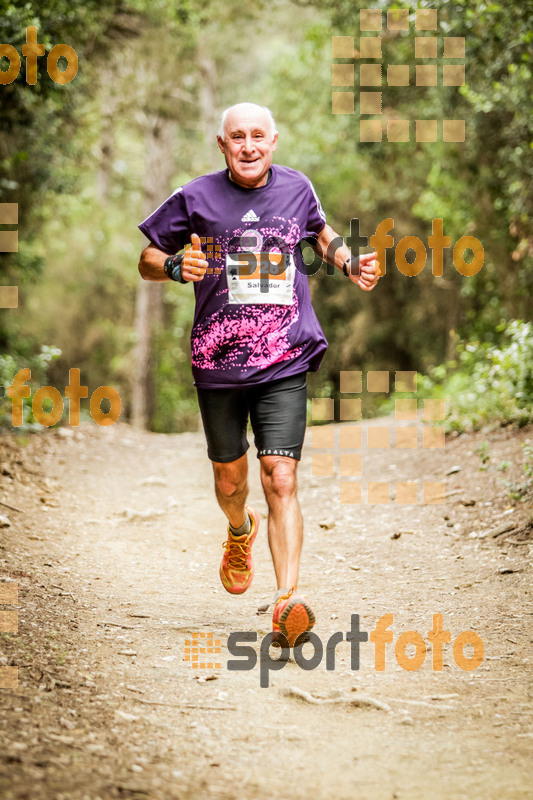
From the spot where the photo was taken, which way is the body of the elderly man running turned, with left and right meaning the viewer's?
facing the viewer

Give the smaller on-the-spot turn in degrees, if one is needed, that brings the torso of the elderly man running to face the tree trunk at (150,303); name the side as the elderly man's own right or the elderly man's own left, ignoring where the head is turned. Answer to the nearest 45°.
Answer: approximately 180°

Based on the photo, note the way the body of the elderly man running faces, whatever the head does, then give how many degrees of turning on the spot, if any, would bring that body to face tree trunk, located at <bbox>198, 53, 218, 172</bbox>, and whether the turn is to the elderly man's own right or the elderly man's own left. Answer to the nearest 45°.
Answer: approximately 180°

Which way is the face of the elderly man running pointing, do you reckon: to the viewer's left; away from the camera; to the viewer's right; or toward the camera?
toward the camera
